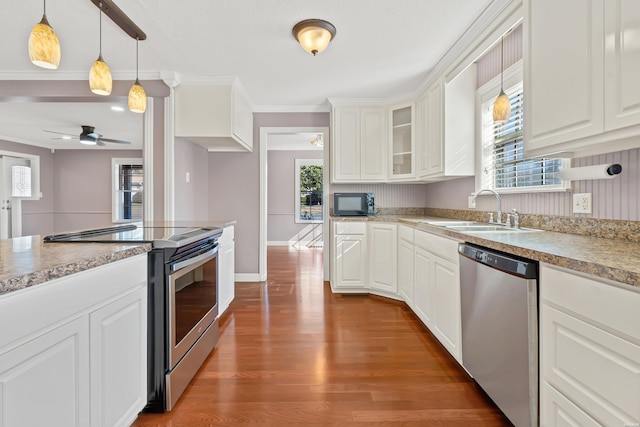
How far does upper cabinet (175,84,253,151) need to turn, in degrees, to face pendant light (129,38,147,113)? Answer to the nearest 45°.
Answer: approximately 90° to its right

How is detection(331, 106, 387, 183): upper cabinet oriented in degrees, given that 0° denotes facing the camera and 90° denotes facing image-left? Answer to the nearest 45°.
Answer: approximately 0°

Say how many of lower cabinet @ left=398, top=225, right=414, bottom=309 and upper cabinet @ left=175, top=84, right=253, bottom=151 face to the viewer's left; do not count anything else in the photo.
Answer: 1

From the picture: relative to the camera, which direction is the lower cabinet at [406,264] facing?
to the viewer's left

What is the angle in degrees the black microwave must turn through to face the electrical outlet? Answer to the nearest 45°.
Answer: approximately 45° to its left

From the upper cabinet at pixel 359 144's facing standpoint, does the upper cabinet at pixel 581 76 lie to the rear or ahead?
ahead

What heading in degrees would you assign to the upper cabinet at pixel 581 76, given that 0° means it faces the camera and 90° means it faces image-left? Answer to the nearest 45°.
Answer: approximately 45°
